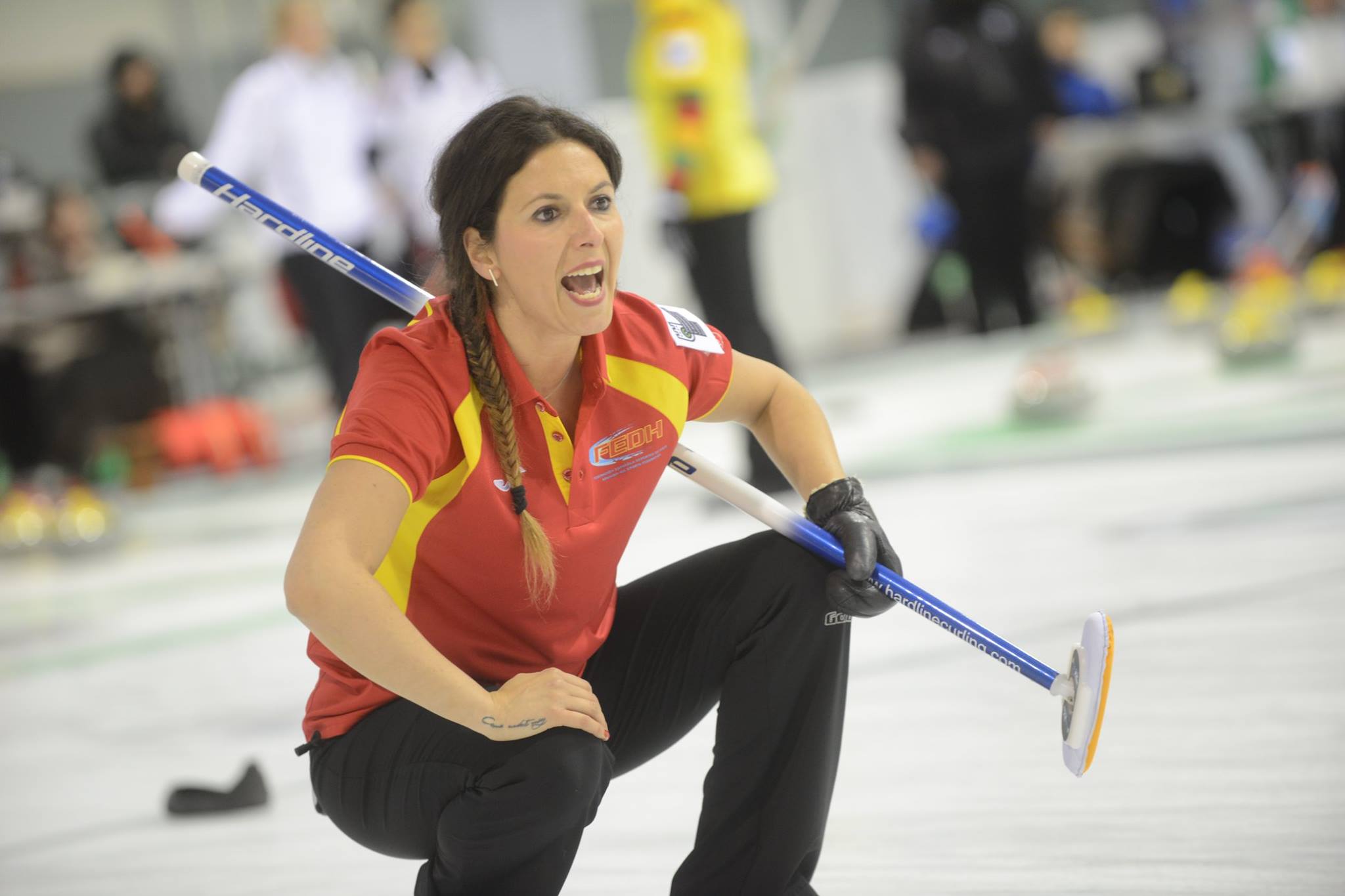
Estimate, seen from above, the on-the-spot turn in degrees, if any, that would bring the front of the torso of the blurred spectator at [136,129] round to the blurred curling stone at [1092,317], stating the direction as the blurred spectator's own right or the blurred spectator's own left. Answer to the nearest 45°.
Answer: approximately 45° to the blurred spectator's own left
